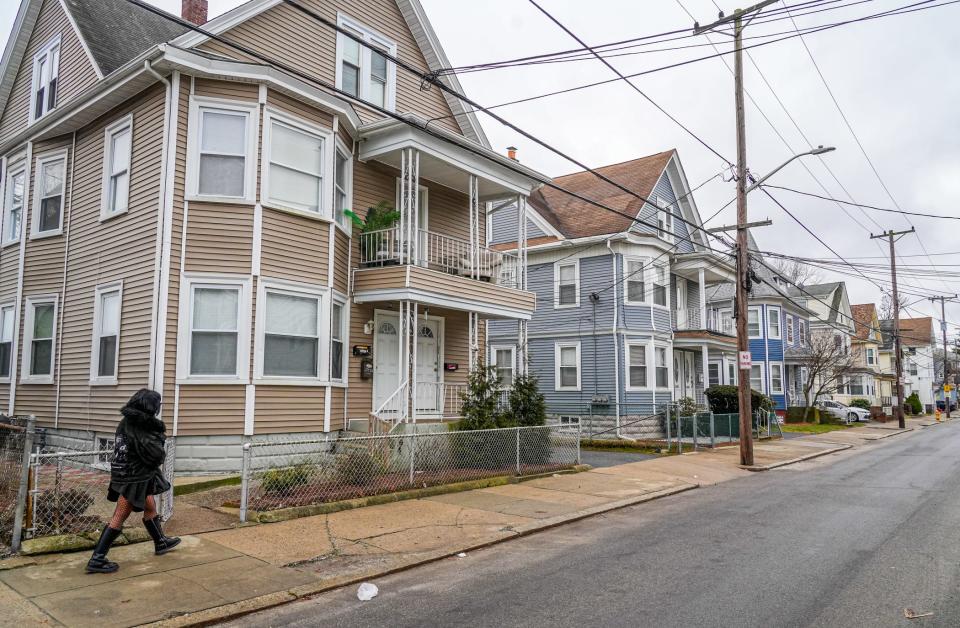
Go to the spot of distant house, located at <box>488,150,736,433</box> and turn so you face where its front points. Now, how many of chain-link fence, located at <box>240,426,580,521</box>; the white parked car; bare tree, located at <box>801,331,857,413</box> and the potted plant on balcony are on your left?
2

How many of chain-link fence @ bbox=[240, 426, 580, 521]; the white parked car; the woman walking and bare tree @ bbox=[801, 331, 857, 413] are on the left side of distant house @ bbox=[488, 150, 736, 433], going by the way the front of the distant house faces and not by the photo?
2

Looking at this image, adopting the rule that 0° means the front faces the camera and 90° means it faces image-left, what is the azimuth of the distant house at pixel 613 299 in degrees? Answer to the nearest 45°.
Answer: approximately 315°

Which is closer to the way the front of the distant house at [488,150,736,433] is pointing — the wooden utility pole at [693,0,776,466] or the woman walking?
the wooden utility pole

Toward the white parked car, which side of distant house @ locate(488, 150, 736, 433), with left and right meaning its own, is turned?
left
